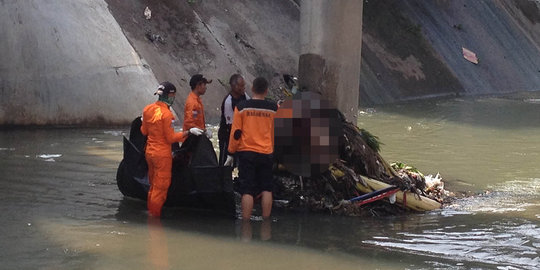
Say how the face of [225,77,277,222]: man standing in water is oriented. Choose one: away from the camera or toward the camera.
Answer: away from the camera

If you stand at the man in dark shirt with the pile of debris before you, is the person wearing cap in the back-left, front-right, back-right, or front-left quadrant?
back-right

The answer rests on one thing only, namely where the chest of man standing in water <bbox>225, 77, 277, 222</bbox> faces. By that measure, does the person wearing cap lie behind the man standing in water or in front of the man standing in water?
in front

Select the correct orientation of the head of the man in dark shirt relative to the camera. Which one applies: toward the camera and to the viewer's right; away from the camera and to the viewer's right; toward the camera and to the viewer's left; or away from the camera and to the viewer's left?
toward the camera and to the viewer's right

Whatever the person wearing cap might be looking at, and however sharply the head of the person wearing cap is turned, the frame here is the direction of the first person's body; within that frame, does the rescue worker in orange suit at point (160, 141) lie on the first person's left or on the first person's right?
on the first person's right

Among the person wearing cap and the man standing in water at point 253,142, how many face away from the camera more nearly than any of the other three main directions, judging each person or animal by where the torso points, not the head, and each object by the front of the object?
1

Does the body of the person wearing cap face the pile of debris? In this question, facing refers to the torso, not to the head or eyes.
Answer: yes

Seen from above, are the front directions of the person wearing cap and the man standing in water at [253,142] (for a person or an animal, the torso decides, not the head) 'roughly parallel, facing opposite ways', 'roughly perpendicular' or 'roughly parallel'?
roughly perpendicular

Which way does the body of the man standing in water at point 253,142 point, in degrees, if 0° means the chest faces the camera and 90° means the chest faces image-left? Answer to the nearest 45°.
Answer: approximately 180°

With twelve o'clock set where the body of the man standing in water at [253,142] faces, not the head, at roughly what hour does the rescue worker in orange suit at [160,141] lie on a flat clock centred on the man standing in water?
The rescue worker in orange suit is roughly at 9 o'clock from the man standing in water.

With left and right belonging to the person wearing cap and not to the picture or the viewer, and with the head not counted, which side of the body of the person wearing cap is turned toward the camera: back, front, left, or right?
right

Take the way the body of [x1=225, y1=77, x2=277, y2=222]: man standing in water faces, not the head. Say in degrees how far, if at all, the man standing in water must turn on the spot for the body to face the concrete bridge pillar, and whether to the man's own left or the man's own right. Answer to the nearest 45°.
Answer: approximately 45° to the man's own right

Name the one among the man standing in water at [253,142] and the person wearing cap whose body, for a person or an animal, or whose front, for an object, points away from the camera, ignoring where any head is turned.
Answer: the man standing in water

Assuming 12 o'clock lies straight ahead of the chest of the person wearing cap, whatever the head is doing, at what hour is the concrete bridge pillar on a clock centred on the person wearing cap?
The concrete bridge pillar is roughly at 11 o'clock from the person wearing cap.
